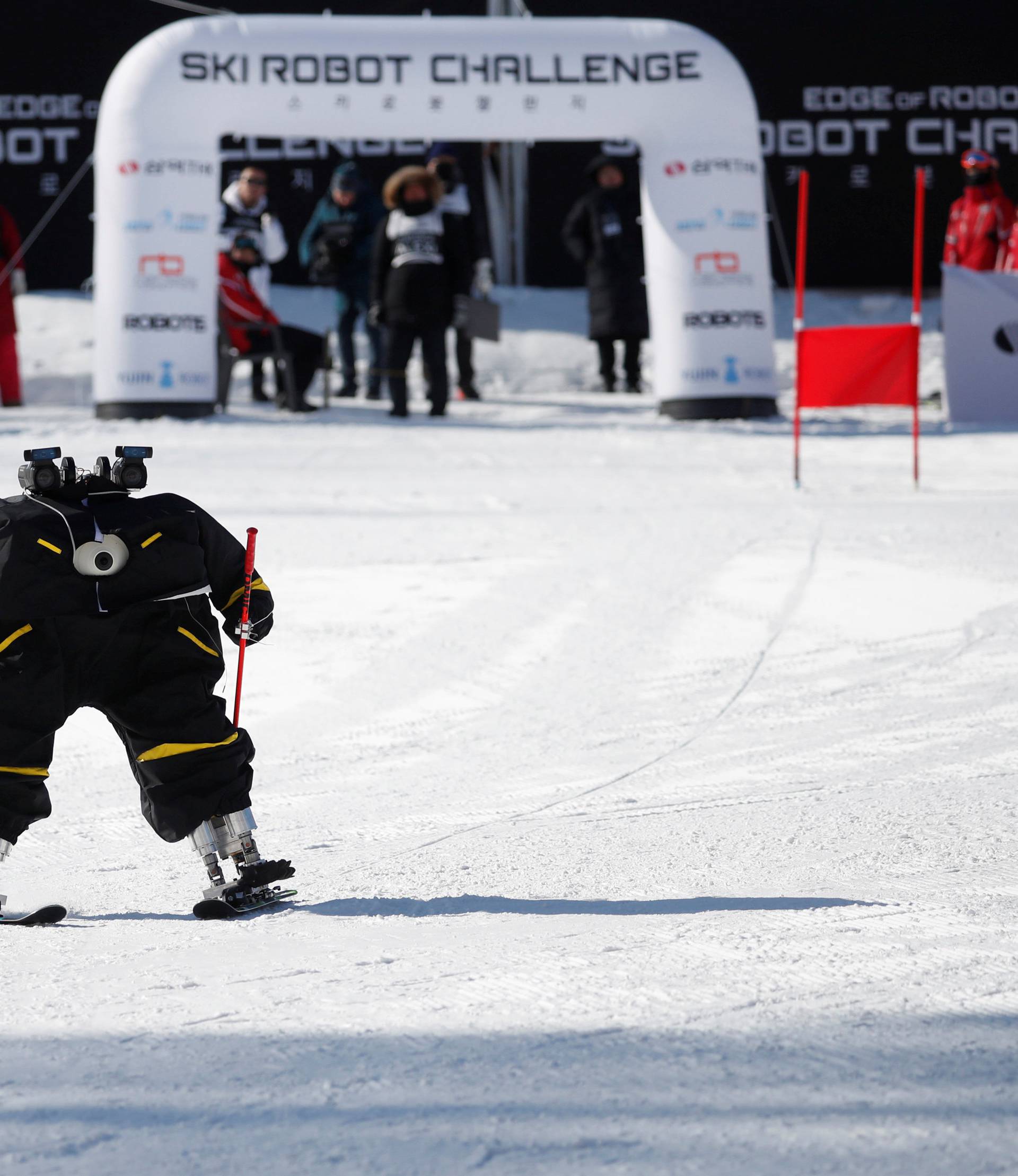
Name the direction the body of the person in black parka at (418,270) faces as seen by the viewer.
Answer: toward the camera

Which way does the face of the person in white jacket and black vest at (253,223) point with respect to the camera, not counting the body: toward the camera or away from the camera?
toward the camera

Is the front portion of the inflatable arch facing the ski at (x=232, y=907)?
yes

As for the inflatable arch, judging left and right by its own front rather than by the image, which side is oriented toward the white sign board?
left

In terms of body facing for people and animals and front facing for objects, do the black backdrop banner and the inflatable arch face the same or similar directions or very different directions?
same or similar directions

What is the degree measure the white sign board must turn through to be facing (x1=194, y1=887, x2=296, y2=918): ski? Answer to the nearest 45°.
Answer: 0° — it already faces it

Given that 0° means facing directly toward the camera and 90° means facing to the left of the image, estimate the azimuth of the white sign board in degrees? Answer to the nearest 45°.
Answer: approximately 0°

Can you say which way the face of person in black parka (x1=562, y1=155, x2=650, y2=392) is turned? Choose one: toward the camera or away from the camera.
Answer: toward the camera

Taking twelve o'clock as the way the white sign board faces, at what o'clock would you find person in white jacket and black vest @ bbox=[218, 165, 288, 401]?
The person in white jacket and black vest is roughly at 3 o'clock from the white sign board.
